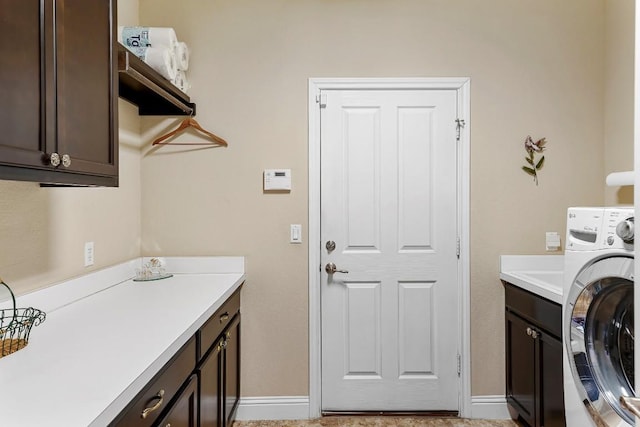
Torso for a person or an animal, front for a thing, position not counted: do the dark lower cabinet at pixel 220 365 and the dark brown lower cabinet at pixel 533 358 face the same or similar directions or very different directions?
very different directions

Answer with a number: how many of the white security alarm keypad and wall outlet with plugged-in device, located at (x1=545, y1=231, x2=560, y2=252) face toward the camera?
2

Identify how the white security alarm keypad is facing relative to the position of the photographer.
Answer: facing the viewer

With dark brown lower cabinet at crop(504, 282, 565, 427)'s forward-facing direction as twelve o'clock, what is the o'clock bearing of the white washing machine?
The white washing machine is roughly at 10 o'clock from the dark brown lower cabinet.

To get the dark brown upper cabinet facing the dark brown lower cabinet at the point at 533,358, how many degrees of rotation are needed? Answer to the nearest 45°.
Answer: approximately 45° to its left

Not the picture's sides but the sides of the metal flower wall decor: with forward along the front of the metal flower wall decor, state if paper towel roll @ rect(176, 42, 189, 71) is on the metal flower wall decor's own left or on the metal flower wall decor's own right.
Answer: on the metal flower wall decor's own right

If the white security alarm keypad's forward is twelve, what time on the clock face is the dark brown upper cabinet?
The dark brown upper cabinet is roughly at 1 o'clock from the white security alarm keypad.

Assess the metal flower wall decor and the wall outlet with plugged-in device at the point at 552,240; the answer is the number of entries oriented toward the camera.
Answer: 2

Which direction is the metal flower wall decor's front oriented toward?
toward the camera

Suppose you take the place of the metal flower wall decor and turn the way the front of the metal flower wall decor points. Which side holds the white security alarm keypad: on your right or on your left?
on your right

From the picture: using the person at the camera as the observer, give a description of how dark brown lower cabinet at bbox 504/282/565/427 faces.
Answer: facing the viewer and to the left of the viewer

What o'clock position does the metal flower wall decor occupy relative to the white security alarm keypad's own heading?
The metal flower wall decor is roughly at 9 o'clock from the white security alarm keypad.

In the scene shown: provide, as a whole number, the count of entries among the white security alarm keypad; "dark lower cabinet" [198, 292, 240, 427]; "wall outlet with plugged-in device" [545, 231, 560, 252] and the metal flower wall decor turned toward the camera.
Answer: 3
